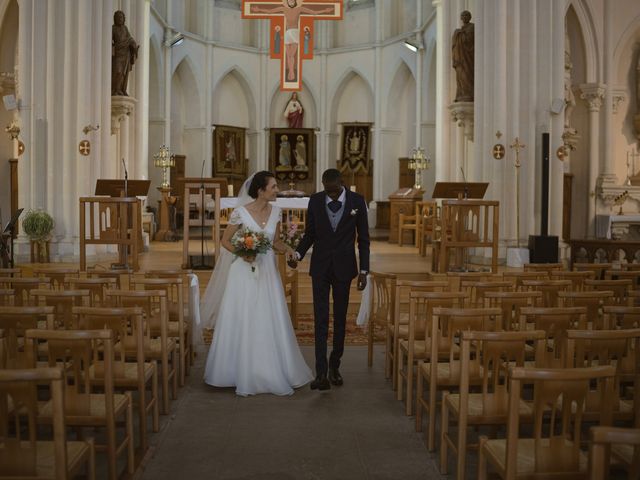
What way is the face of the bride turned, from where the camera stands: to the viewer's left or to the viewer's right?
to the viewer's right

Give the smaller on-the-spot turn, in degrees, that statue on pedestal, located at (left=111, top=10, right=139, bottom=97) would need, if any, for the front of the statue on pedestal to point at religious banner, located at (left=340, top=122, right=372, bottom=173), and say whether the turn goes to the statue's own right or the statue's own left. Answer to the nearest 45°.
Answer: approximately 90° to the statue's own left

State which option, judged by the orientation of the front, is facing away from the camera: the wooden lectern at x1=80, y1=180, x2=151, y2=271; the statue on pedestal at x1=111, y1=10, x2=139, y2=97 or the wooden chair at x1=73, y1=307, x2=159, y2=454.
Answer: the wooden chair

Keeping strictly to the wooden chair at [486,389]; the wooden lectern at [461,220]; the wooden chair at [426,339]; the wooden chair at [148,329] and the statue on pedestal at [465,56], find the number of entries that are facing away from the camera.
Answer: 3

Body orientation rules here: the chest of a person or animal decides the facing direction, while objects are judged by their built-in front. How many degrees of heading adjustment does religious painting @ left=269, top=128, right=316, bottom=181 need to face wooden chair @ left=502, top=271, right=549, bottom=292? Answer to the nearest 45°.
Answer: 0° — it already faces it

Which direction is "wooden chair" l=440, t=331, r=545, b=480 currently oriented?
away from the camera

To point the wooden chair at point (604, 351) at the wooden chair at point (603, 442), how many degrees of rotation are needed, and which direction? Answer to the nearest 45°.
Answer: approximately 180°

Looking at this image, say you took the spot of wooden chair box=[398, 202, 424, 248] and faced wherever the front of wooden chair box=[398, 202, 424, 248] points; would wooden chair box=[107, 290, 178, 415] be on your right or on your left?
on your left

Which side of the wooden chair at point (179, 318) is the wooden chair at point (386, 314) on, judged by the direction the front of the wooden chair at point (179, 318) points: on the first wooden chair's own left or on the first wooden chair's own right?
on the first wooden chair's own right
